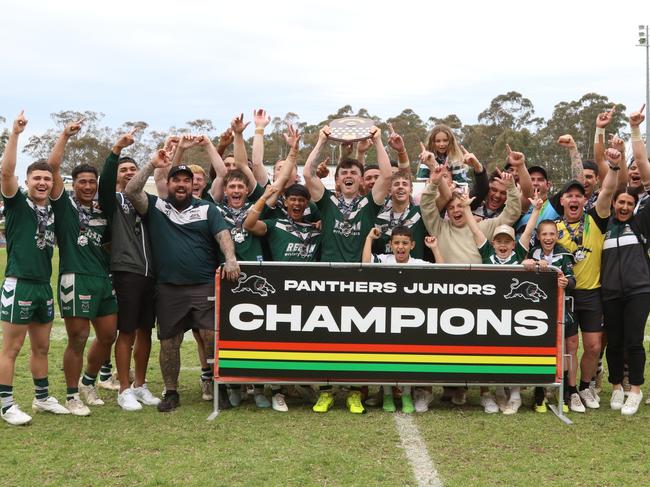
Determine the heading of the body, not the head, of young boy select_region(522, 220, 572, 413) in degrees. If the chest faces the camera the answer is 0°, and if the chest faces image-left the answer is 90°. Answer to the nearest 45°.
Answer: approximately 0°

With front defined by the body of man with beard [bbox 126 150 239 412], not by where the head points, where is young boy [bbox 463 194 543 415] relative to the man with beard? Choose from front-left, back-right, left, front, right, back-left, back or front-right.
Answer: left

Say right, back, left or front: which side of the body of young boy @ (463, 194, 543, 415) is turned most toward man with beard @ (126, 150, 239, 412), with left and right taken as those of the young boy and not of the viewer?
right

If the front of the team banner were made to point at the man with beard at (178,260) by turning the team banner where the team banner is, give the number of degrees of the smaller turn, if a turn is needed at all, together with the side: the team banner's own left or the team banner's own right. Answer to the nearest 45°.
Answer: approximately 90° to the team banner's own right

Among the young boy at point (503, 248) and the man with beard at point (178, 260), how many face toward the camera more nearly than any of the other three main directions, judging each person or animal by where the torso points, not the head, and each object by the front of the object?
2

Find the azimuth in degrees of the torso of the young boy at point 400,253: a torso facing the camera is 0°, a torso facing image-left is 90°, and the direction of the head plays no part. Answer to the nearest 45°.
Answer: approximately 0°

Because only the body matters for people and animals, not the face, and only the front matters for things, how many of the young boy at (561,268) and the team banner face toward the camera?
2
